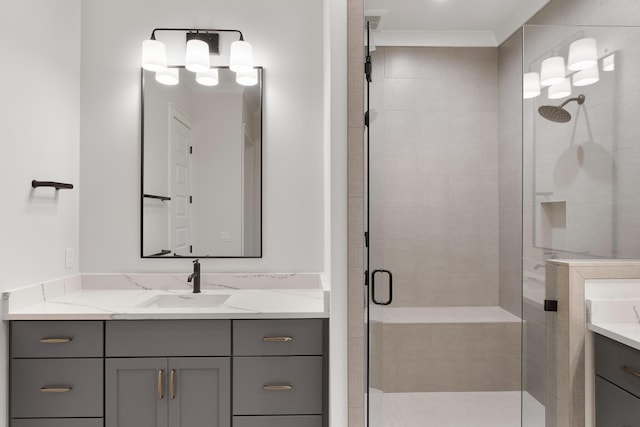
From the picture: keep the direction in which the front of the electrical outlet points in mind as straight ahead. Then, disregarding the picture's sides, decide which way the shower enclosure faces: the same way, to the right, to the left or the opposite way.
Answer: to the right

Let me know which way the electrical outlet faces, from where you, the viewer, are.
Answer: facing the viewer and to the right of the viewer

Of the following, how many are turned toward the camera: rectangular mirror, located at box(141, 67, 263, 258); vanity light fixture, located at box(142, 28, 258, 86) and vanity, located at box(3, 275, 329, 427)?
3

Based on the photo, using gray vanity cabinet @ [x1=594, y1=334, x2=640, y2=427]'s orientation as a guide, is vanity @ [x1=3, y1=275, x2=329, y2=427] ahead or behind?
ahead

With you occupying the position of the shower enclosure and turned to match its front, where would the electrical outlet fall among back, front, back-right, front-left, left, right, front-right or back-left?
front-right

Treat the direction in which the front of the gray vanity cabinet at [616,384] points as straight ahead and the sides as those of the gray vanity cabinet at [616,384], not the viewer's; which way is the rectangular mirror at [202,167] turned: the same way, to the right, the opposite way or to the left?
to the left

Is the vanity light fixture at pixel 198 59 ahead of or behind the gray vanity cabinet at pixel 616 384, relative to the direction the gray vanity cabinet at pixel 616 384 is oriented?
ahead

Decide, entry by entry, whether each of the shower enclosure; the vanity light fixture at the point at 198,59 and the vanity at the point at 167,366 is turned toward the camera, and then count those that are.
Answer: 3

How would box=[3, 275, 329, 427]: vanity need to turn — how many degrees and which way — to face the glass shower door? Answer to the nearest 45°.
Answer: approximately 90° to its left

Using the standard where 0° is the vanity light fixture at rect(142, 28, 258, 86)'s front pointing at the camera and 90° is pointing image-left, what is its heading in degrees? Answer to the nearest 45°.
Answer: approximately 0°
